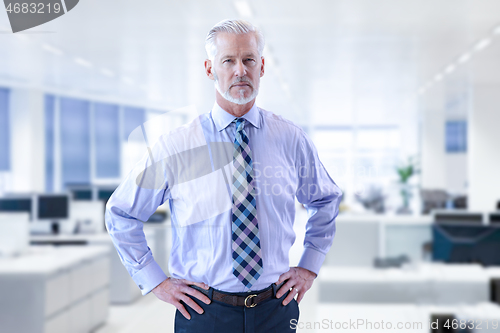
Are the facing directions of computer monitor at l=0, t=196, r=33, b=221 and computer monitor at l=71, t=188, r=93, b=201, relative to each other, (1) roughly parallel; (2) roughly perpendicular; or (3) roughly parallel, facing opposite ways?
roughly parallel

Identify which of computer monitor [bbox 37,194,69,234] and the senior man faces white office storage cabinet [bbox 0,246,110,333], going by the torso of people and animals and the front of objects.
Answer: the computer monitor

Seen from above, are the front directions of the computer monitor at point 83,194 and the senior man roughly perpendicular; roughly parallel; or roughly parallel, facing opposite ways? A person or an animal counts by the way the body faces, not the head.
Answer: roughly parallel

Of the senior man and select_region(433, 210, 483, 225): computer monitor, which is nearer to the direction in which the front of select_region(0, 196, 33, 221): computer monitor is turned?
the senior man

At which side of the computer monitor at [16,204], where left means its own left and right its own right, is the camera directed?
front

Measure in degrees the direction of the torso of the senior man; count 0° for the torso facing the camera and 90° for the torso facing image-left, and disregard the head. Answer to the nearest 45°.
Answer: approximately 0°

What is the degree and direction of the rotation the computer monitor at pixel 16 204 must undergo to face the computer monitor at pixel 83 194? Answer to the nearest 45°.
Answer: approximately 135° to its left

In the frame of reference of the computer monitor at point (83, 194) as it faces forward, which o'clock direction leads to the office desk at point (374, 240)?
The office desk is roughly at 11 o'clock from the computer monitor.

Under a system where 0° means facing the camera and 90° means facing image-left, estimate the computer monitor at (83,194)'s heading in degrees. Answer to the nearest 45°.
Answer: approximately 0°

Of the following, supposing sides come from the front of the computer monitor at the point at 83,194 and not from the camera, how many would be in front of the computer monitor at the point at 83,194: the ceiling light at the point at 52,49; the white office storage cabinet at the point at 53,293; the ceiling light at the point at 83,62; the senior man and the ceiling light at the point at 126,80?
5

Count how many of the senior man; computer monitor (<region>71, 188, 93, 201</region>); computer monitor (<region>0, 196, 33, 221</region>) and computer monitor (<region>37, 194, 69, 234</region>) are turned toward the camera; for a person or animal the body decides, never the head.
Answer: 4

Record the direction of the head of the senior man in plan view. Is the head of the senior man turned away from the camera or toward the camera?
toward the camera

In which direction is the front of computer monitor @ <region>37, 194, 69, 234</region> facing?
toward the camera

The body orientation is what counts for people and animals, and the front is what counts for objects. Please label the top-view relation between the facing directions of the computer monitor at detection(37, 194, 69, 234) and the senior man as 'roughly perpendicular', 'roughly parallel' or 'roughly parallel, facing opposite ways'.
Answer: roughly parallel

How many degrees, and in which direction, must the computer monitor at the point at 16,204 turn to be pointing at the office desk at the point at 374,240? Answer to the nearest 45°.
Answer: approximately 45° to its left

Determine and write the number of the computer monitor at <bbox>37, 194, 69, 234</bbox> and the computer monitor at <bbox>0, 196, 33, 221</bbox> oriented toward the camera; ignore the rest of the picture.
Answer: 2

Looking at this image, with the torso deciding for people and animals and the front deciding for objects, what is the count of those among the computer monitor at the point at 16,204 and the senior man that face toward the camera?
2

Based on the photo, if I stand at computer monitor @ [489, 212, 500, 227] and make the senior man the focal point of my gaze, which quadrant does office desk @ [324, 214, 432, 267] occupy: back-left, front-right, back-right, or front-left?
front-right

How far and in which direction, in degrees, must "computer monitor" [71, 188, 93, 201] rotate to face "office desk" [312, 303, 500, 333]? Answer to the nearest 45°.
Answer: approximately 45° to its left
